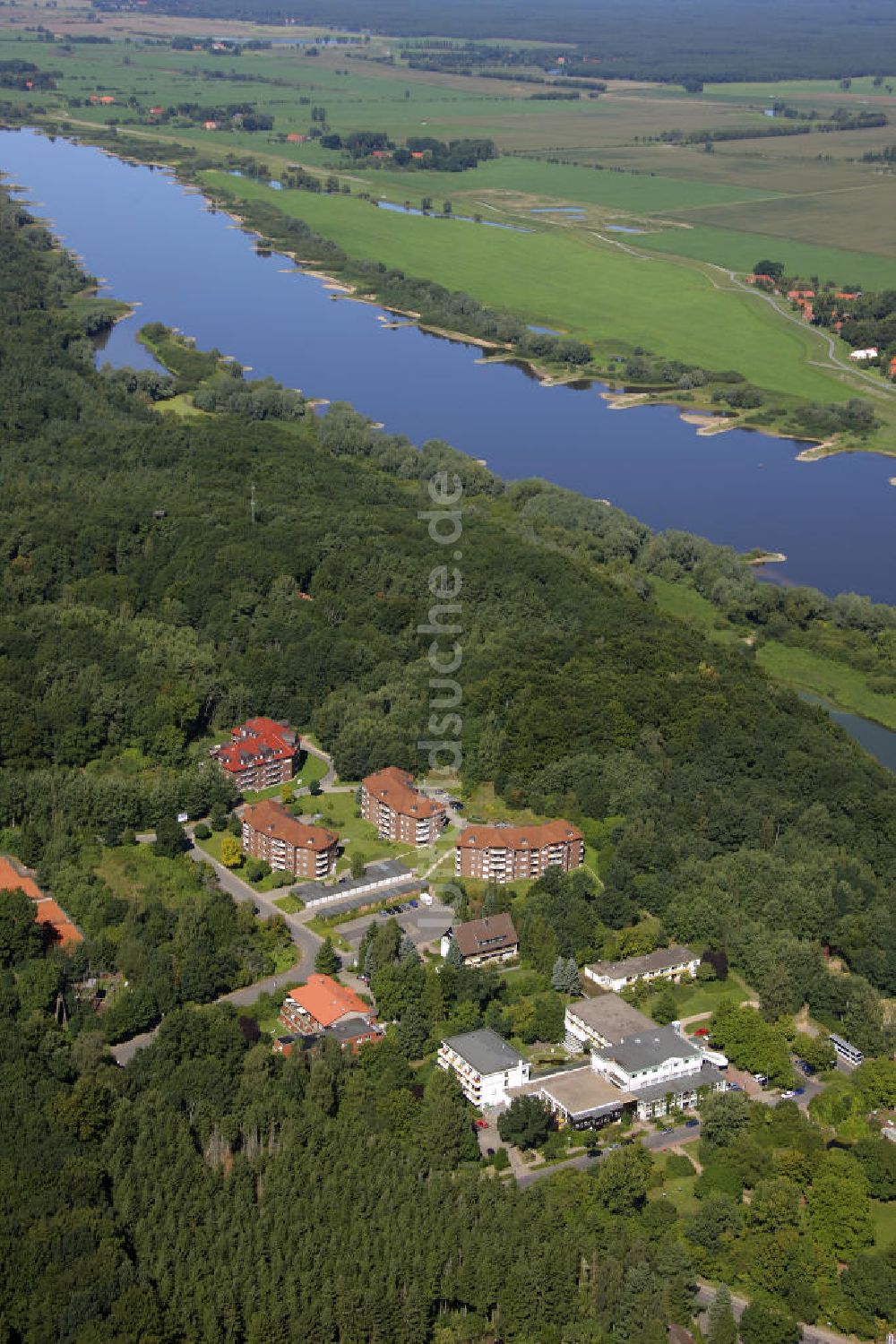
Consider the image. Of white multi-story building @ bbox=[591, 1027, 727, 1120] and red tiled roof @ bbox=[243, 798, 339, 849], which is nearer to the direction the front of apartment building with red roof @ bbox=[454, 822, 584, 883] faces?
the white multi-story building

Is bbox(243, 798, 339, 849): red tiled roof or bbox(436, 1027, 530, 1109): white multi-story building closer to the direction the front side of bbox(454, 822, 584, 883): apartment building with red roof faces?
the white multi-story building

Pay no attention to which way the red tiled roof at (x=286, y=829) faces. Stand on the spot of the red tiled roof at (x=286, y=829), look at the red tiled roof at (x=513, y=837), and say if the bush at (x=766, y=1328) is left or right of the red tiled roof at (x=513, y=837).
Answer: right

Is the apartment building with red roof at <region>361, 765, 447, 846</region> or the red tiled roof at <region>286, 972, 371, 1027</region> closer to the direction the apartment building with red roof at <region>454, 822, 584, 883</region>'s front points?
the red tiled roof

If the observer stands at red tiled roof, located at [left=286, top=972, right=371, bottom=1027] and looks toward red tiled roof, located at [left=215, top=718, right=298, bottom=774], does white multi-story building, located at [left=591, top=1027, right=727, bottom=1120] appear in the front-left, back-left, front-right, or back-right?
back-right

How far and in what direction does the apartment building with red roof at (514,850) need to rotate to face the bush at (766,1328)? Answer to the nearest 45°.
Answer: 0° — it already faces it

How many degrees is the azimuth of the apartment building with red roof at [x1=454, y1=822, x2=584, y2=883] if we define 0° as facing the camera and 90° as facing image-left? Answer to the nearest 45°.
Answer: approximately 0°

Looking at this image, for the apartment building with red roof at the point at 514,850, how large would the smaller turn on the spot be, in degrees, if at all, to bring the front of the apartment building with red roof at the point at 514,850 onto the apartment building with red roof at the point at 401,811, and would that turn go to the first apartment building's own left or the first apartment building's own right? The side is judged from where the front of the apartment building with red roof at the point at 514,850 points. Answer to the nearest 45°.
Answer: approximately 135° to the first apartment building's own right

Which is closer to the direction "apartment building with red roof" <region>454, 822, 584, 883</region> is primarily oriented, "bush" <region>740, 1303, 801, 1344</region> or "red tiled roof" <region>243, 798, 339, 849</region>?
the bush

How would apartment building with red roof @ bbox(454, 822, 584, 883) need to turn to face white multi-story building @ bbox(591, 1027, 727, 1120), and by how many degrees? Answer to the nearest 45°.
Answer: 0° — it already faces it

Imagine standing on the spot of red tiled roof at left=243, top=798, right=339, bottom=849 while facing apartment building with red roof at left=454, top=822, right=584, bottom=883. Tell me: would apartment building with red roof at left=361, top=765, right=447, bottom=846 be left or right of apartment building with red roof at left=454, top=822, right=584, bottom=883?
left

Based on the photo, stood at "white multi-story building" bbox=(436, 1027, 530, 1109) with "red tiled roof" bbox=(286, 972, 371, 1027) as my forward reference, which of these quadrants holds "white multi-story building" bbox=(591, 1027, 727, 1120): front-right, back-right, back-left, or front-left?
back-right

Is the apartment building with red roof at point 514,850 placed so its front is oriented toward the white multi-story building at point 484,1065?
yes
